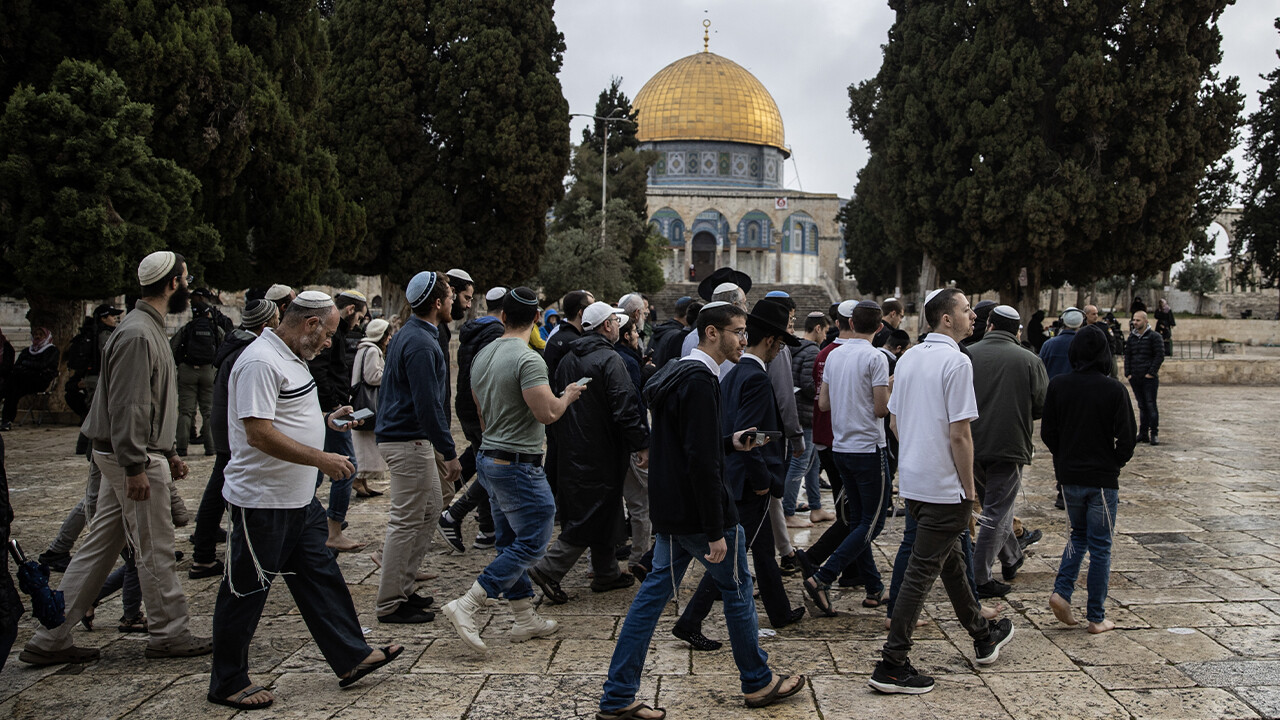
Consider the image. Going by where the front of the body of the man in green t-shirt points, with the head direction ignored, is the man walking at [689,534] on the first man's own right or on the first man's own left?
on the first man's own right

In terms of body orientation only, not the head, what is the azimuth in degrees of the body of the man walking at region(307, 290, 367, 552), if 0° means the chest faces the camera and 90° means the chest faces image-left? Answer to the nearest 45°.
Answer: approximately 270°

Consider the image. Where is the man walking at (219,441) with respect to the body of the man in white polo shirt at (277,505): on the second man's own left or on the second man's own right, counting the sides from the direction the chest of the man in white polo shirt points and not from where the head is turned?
on the second man's own left

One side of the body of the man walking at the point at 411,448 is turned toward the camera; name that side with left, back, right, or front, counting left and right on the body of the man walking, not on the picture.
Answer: right

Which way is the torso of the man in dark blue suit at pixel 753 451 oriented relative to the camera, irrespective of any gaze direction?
to the viewer's right

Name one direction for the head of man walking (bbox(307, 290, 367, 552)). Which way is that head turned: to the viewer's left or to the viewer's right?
to the viewer's right

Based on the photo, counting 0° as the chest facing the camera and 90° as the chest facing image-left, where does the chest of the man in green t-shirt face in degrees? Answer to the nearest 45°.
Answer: approximately 225°

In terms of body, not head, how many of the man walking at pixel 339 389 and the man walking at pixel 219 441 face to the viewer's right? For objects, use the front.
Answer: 2

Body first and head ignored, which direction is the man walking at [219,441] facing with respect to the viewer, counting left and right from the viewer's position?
facing to the right of the viewer

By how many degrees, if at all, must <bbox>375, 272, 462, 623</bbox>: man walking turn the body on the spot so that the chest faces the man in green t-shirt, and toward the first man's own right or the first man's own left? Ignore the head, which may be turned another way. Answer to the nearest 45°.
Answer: approximately 45° to the first man's own right

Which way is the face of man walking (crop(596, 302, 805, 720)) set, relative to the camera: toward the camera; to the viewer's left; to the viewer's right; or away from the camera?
to the viewer's right

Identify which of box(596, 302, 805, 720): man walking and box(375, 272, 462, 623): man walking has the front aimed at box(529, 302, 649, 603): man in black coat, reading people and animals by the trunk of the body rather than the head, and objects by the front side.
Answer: box(375, 272, 462, 623): man walking
